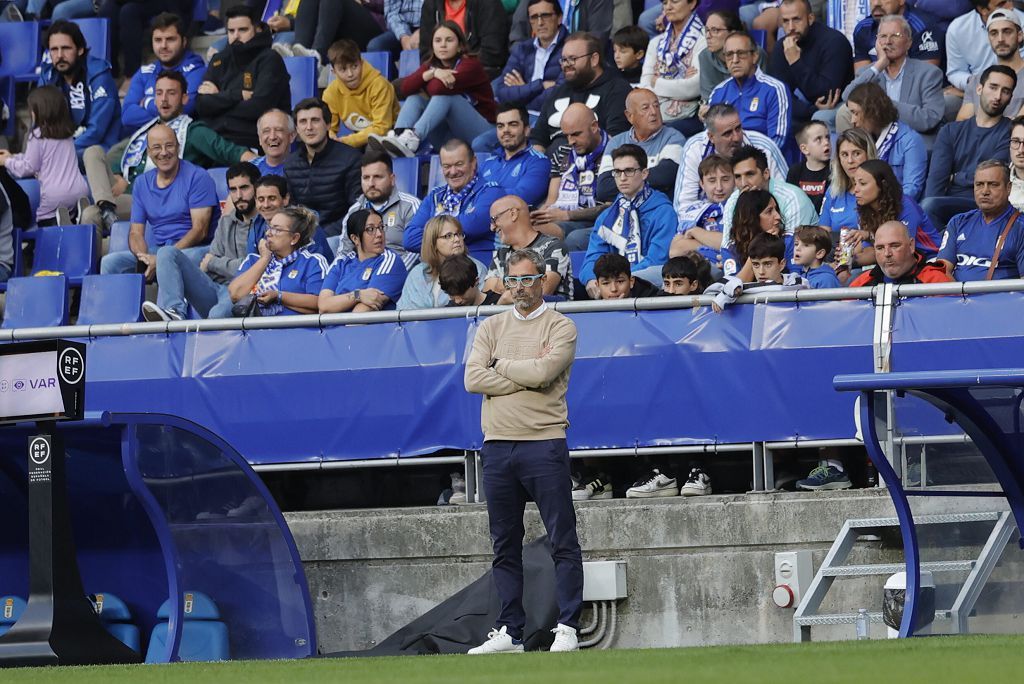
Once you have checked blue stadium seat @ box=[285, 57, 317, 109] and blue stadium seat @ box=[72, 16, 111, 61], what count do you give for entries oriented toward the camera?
2

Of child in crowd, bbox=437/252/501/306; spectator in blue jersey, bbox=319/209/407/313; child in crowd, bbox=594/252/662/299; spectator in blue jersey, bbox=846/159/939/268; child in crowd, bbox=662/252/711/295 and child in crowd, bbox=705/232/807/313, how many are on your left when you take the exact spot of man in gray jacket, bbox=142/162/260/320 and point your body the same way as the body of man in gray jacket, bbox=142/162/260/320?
6

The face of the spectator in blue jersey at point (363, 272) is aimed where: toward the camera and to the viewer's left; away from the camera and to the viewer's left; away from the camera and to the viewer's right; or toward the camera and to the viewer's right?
toward the camera and to the viewer's right

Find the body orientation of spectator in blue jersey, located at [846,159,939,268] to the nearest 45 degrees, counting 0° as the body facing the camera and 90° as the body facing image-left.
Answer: approximately 45°

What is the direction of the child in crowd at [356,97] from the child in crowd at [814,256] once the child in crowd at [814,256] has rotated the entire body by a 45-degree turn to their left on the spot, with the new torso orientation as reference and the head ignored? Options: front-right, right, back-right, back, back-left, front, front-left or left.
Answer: back-right

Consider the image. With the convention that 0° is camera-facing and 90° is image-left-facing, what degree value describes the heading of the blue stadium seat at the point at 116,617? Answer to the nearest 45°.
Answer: approximately 315°

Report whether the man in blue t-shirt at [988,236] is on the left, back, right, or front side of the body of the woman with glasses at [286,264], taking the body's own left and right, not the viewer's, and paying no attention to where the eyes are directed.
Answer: left

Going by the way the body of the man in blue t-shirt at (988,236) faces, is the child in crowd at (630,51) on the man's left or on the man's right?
on the man's right

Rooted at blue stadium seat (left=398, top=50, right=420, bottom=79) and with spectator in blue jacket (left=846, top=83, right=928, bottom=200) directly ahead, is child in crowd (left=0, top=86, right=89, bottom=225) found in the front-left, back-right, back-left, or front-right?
back-right
